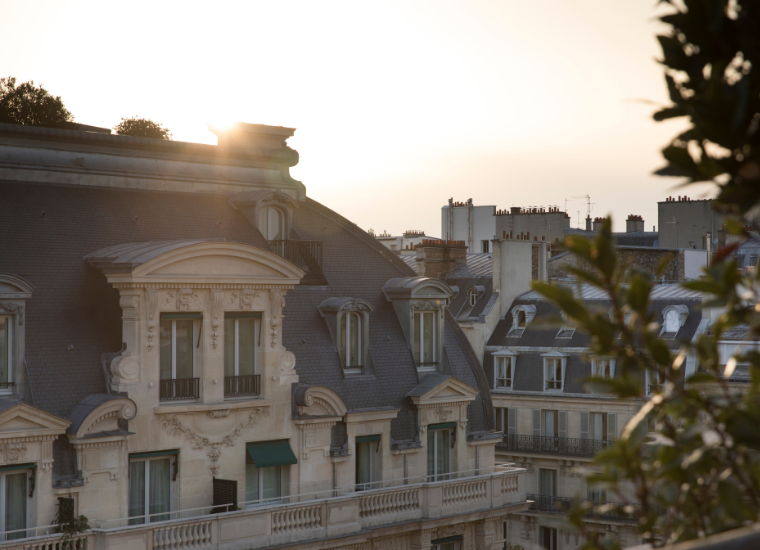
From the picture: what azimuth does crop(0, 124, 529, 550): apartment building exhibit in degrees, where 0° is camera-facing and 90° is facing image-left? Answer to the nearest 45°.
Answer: approximately 315°

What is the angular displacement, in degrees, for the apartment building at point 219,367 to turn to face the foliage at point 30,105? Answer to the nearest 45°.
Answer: approximately 180°

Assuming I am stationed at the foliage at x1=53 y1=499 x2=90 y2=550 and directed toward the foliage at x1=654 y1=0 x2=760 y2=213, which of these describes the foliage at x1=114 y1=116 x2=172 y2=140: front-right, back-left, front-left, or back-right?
back-left

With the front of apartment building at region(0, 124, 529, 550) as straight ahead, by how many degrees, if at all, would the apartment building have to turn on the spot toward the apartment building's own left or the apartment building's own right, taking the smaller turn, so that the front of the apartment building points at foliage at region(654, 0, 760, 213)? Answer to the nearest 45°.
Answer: approximately 45° to the apartment building's own right

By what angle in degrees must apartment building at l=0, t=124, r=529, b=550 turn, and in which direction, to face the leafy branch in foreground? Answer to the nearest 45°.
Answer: approximately 45° to its right
